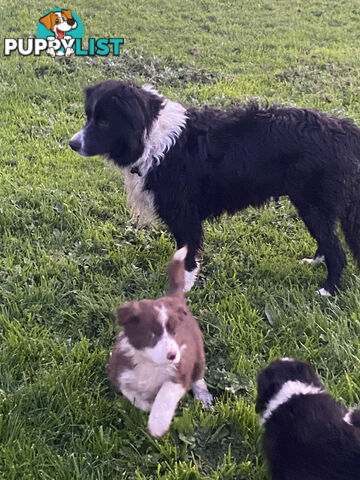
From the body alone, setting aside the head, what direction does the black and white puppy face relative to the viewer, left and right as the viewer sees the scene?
facing away from the viewer and to the left of the viewer

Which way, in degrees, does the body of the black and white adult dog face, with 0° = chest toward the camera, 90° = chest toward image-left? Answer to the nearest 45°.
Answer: approximately 90°

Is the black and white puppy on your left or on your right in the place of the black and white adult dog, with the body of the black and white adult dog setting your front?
on your left

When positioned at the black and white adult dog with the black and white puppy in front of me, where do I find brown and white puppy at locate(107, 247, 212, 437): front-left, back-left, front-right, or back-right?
front-right

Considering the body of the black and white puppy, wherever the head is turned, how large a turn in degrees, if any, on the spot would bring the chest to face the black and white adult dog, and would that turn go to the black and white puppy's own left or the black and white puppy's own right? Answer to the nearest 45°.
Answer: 0° — it already faces it

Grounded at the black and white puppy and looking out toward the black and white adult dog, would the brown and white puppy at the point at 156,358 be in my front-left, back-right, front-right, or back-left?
front-left

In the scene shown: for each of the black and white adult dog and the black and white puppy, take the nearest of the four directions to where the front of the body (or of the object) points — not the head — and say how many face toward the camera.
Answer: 0

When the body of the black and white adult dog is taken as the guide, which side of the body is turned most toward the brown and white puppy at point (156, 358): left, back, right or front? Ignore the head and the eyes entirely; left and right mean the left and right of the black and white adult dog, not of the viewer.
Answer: left

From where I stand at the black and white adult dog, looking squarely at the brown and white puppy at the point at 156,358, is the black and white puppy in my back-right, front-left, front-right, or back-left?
front-left

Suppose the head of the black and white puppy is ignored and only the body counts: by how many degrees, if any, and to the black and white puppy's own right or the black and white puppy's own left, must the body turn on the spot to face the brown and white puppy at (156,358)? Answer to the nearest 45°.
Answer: approximately 45° to the black and white puppy's own left
